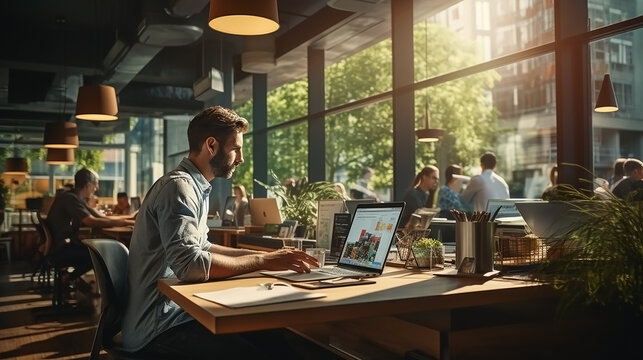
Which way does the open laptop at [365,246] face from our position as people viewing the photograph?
facing the viewer and to the left of the viewer

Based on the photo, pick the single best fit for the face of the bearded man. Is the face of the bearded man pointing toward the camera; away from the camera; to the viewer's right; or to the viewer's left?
to the viewer's right

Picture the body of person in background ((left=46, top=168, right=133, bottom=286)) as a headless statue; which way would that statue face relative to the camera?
to the viewer's right

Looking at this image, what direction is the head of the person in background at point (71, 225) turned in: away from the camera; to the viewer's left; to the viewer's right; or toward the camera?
to the viewer's right

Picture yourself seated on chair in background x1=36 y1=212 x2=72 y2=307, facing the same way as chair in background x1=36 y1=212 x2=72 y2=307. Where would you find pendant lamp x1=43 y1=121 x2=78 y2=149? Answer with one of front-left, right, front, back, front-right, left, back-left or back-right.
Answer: left

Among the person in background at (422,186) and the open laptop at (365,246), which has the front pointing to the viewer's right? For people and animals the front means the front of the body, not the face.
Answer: the person in background

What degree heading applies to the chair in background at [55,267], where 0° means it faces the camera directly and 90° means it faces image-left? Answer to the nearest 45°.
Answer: approximately 270°

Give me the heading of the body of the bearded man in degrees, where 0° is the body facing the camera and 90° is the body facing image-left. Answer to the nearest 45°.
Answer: approximately 270°
